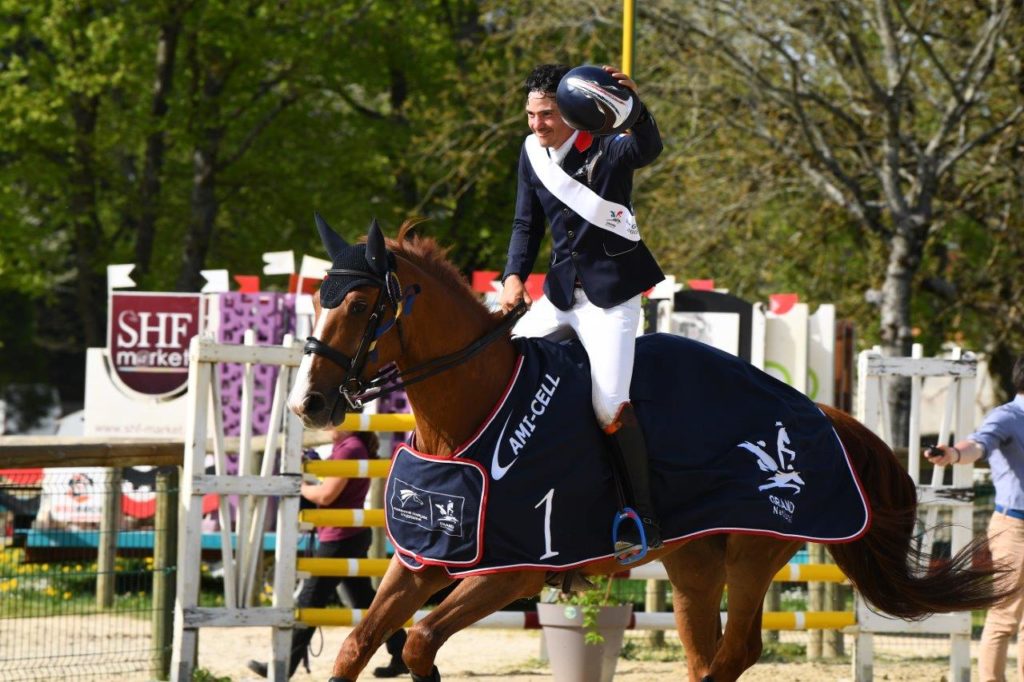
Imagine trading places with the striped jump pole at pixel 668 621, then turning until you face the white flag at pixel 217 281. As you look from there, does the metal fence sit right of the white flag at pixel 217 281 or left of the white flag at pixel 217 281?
left

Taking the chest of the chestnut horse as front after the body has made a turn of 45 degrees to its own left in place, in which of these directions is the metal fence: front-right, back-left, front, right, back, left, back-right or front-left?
right

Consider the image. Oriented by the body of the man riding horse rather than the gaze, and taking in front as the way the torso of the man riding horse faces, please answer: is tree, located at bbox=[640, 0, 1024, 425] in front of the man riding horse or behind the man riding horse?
behind

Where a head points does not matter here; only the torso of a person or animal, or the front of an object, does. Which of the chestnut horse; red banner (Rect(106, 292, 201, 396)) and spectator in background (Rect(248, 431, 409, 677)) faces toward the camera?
the red banner

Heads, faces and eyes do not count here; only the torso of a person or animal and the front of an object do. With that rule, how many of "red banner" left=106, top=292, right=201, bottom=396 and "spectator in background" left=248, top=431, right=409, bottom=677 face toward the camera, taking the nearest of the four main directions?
1

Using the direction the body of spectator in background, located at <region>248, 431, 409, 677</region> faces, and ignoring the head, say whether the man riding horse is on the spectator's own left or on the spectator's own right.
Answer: on the spectator's own left

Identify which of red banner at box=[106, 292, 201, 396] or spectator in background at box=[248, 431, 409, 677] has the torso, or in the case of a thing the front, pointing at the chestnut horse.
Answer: the red banner

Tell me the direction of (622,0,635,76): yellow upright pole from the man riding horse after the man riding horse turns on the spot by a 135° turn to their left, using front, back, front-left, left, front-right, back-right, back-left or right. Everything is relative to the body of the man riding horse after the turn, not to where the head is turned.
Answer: left

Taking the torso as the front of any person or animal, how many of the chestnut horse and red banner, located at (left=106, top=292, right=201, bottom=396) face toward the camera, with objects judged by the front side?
1

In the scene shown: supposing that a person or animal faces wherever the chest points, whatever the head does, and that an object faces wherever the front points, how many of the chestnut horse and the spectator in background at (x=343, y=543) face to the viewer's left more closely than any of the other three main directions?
2

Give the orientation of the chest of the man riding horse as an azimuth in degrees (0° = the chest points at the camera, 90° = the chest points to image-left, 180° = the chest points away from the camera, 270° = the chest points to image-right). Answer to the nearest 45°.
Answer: approximately 45°

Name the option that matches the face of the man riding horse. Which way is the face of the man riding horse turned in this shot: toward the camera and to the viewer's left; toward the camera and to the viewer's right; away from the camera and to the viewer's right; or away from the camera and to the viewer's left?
toward the camera and to the viewer's left

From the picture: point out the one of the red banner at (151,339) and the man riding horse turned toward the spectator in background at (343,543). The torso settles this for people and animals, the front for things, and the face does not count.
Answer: the red banner

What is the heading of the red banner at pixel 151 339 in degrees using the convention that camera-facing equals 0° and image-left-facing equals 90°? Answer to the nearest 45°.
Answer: approximately 0°

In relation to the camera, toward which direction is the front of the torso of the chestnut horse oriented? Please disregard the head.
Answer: to the viewer's left

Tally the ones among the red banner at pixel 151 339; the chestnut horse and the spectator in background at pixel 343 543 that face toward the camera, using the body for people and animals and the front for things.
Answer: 1
